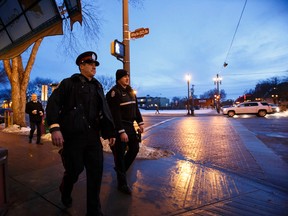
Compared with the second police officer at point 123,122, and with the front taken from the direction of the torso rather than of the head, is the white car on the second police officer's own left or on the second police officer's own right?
on the second police officer's own left

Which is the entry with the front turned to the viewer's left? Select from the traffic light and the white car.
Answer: the white car

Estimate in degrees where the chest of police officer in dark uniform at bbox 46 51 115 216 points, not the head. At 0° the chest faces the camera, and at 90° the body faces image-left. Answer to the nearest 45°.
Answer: approximately 315°

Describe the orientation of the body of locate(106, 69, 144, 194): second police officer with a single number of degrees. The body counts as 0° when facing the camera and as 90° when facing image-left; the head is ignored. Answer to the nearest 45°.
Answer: approximately 315°

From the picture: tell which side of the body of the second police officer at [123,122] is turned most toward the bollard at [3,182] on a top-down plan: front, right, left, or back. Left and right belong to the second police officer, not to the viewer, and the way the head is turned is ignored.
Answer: right

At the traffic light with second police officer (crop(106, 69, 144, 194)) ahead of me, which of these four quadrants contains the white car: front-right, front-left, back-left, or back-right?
back-left

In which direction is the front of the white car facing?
to the viewer's left

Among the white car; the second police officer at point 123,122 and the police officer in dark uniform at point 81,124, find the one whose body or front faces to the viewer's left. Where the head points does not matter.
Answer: the white car

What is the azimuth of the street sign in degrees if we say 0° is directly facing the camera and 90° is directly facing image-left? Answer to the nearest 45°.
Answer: approximately 45°
